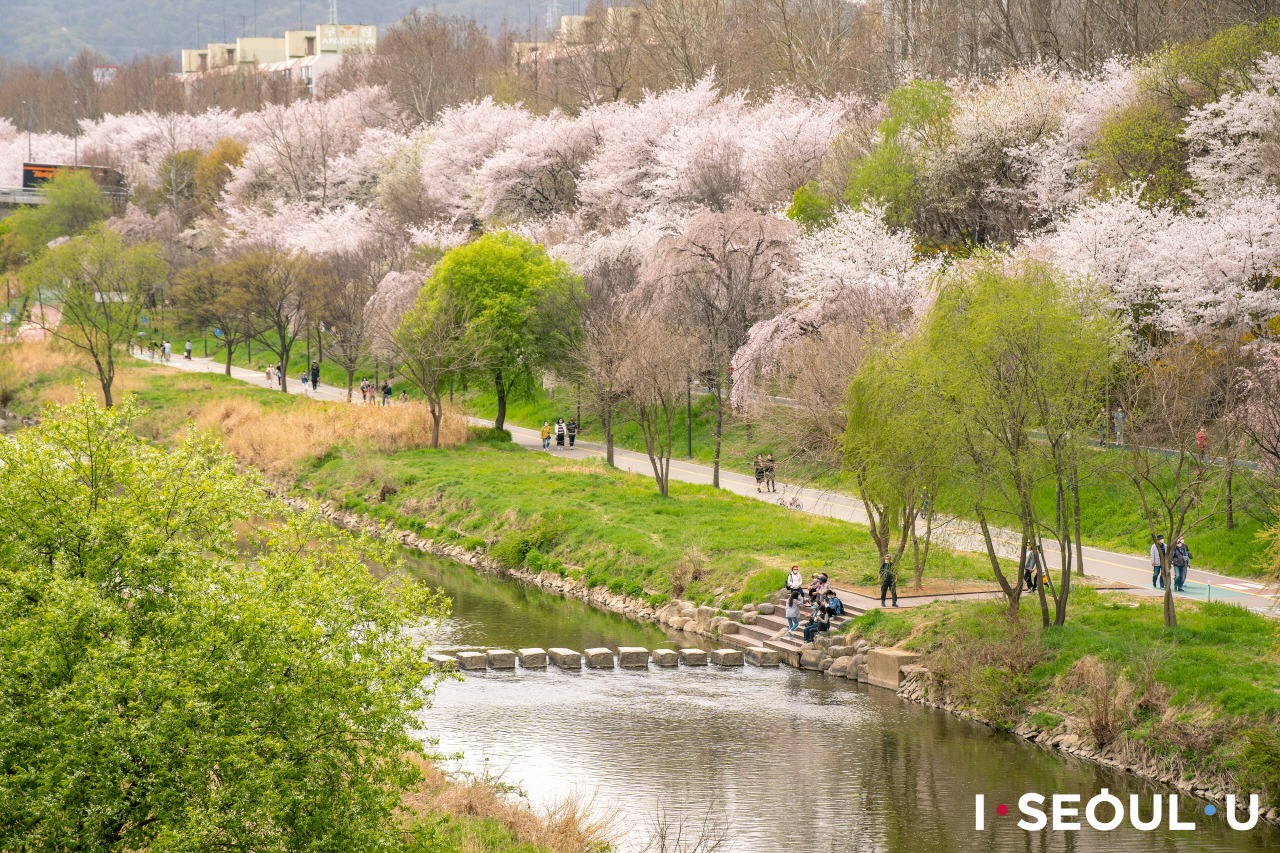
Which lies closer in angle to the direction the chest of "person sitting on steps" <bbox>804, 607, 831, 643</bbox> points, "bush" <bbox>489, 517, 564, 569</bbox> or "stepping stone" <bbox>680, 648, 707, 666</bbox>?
the stepping stone

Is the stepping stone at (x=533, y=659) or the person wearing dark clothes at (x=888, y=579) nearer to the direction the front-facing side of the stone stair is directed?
the stepping stone

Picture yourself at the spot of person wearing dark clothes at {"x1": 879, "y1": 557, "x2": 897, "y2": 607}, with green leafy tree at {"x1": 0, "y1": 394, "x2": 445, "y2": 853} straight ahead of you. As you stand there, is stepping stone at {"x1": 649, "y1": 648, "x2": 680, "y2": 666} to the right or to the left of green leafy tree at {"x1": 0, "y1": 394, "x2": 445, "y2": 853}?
right

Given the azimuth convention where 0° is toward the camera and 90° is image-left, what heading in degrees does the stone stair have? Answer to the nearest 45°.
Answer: approximately 45°

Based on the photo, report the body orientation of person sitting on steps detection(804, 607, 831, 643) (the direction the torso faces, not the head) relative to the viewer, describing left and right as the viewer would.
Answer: facing to the left of the viewer
